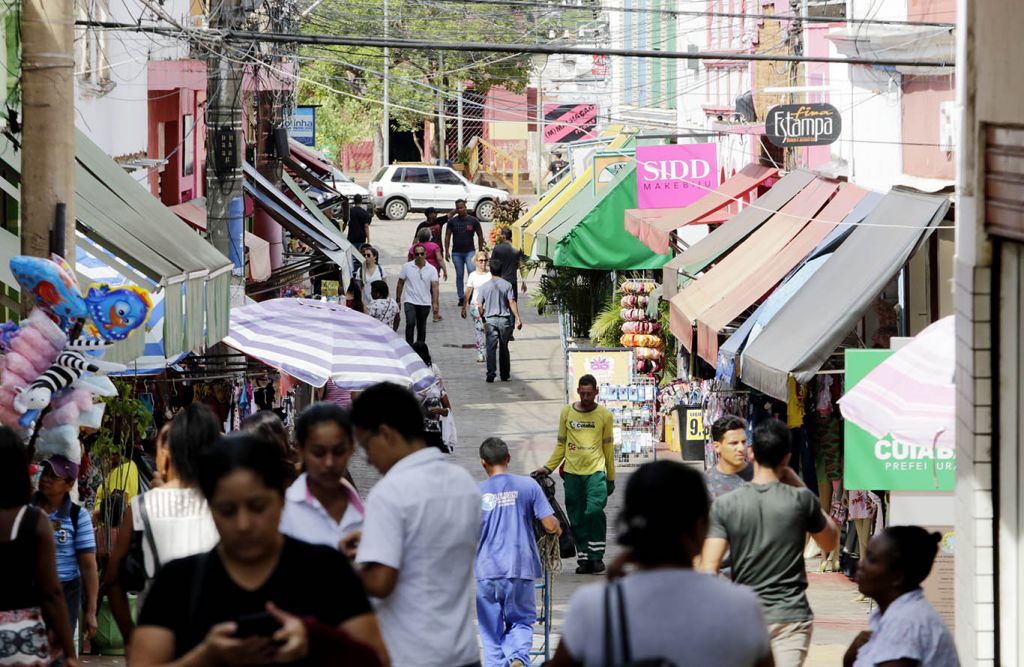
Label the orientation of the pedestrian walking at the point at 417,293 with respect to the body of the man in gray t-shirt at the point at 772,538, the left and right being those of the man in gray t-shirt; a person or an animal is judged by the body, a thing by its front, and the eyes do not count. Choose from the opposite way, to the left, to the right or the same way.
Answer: the opposite way

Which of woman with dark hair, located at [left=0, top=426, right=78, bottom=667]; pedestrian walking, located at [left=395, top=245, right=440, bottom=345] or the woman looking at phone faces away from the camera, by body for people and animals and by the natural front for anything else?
the woman with dark hair

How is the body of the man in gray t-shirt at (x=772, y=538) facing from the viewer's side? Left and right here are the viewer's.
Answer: facing away from the viewer

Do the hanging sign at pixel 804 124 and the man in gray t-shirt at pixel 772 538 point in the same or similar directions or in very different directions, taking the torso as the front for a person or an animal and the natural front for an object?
very different directions

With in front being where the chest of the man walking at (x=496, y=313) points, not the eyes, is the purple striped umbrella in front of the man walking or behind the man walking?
behind

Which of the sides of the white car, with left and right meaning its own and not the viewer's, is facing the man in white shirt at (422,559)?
right

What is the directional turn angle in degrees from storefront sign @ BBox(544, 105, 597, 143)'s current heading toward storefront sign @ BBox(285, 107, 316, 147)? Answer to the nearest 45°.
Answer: approximately 90° to its right

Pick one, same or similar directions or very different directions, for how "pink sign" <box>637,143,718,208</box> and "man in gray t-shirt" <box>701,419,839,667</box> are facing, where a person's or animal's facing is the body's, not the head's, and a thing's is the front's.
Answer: very different directions

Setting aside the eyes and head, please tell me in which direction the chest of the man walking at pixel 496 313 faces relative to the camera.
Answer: away from the camera
